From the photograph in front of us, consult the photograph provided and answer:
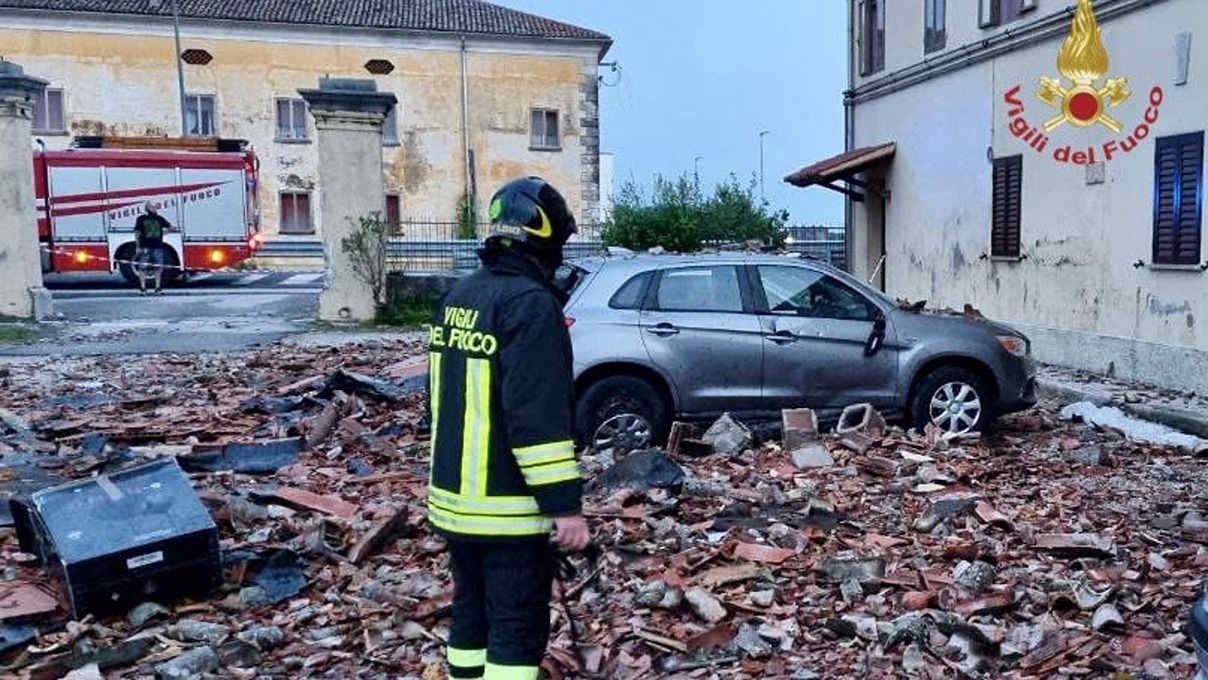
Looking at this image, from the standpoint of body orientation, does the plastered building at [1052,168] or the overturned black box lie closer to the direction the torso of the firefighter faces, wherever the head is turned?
the plastered building

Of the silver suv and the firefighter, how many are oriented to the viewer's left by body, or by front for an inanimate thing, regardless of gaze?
0

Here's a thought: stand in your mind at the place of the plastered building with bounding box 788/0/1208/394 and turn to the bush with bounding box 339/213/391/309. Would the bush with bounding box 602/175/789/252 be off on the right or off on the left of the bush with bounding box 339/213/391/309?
right

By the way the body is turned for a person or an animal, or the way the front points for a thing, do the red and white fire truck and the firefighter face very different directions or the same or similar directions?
very different directions

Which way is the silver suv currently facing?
to the viewer's right

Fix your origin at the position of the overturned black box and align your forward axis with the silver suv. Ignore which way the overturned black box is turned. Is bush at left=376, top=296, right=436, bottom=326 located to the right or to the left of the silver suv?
left

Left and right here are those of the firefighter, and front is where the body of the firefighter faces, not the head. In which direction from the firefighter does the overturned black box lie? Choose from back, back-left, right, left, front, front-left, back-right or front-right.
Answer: left

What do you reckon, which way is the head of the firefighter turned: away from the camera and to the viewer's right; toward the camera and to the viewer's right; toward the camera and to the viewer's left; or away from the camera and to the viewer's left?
away from the camera and to the viewer's right
